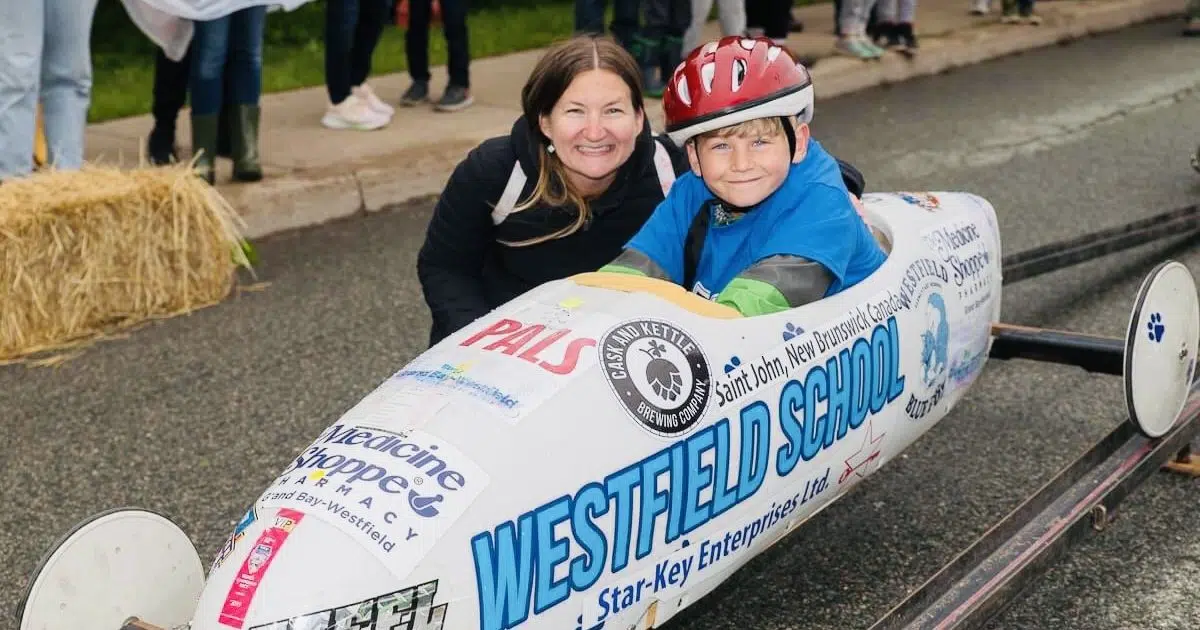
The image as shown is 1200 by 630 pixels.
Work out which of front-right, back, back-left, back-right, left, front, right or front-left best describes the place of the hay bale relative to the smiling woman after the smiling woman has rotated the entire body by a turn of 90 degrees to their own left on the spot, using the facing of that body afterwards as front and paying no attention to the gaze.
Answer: back-left

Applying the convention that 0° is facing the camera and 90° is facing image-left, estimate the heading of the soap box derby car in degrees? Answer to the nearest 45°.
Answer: approximately 45°

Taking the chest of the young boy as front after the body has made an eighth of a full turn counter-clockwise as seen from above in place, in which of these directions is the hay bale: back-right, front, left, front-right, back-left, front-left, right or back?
back-right

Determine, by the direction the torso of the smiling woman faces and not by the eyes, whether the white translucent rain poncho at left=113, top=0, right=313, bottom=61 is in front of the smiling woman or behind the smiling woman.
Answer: behind

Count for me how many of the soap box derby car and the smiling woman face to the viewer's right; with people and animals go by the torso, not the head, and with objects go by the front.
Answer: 0

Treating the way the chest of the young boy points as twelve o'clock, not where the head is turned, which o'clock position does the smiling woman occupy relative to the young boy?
The smiling woman is roughly at 3 o'clock from the young boy.

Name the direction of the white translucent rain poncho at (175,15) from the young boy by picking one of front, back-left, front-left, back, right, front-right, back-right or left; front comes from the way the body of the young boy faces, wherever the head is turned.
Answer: right

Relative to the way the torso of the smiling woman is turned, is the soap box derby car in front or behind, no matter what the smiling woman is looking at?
in front
